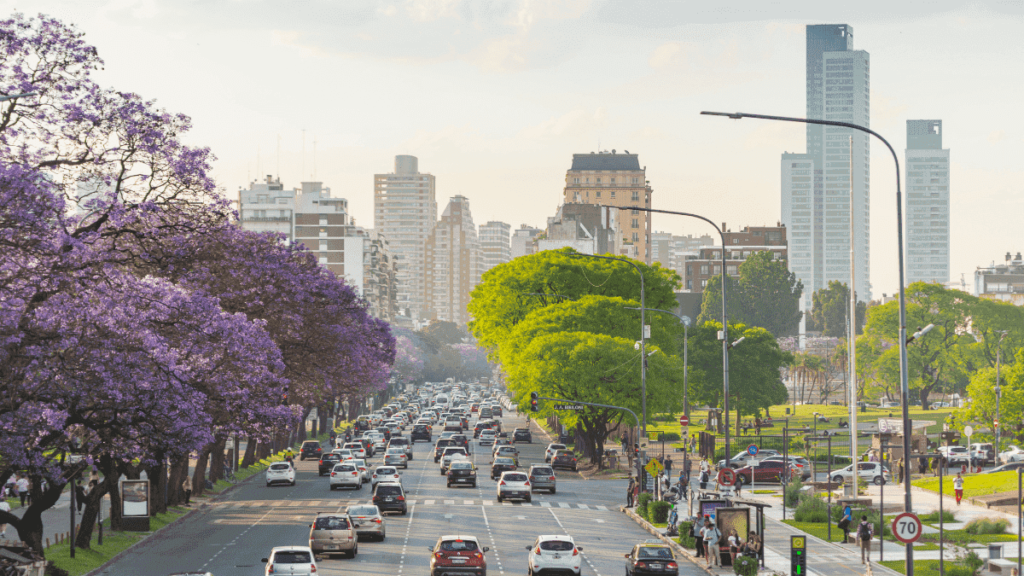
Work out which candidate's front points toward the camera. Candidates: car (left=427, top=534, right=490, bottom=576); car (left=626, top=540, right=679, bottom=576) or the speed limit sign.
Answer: the speed limit sign

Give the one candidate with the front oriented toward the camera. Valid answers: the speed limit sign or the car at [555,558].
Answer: the speed limit sign

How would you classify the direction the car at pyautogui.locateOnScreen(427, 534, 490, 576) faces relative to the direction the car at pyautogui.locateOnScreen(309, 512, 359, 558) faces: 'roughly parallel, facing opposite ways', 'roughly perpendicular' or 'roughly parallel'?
roughly parallel

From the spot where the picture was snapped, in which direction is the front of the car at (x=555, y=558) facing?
facing away from the viewer

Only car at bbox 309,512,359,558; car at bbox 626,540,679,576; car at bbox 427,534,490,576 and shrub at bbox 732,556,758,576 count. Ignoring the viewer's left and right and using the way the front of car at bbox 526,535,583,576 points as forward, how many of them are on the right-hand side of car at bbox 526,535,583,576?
2

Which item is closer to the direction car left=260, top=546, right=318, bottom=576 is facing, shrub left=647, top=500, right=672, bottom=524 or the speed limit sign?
the shrub

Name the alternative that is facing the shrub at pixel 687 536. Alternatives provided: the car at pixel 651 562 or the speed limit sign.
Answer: the car

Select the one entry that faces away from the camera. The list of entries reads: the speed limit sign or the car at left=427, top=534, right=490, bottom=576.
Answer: the car

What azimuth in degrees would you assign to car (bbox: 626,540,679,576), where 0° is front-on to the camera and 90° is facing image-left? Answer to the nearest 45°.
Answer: approximately 180°

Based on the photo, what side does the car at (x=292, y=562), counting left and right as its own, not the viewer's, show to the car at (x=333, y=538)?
front

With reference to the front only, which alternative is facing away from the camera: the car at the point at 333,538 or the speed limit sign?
the car

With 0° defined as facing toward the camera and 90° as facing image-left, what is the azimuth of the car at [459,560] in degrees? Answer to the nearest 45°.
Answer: approximately 180°

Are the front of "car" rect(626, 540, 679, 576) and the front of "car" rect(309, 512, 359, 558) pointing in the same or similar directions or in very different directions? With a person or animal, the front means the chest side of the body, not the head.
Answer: same or similar directions

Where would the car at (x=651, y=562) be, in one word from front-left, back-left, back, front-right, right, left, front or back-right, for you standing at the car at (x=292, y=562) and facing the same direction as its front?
right

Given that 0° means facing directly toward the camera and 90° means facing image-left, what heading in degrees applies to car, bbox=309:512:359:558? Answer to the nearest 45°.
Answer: approximately 180°

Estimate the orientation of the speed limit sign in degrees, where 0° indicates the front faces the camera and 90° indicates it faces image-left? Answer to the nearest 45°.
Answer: approximately 0°
